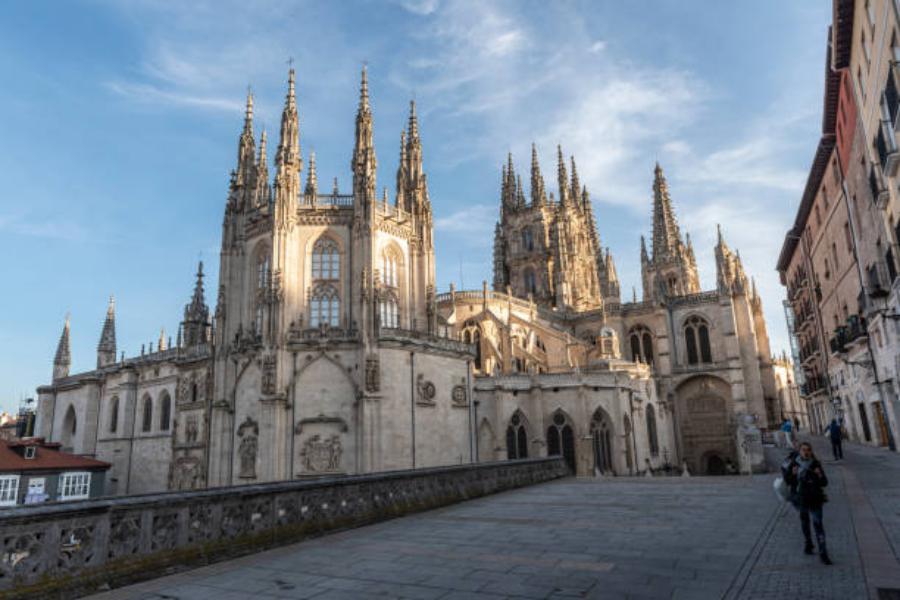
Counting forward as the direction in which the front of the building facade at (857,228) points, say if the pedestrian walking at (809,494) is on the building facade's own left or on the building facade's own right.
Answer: on the building facade's own left

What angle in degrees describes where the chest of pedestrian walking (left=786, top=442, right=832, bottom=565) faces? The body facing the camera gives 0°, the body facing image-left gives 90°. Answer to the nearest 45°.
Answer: approximately 0°

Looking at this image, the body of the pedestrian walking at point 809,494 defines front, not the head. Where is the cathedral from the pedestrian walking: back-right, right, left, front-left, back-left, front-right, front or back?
back-right

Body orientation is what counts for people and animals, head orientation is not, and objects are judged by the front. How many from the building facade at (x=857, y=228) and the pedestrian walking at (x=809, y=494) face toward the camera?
1

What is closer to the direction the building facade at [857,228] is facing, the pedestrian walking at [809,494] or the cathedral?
the cathedral

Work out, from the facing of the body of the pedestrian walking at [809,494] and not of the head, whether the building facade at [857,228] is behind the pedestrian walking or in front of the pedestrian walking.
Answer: behind

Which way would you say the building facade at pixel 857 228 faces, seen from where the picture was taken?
facing to the left of the viewer

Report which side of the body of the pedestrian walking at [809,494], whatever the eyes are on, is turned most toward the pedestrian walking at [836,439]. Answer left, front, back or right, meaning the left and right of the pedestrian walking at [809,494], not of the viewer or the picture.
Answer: back

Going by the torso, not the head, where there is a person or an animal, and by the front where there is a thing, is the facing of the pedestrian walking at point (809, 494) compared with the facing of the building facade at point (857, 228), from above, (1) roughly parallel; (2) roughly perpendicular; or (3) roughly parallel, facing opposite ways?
roughly perpendicular

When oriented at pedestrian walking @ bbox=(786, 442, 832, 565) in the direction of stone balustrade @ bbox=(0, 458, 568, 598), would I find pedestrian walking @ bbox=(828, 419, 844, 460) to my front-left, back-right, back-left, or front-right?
back-right

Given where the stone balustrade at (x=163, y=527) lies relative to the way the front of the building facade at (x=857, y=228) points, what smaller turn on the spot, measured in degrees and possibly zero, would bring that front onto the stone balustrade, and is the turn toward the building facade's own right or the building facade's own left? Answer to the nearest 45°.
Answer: approximately 90° to the building facade's own left
